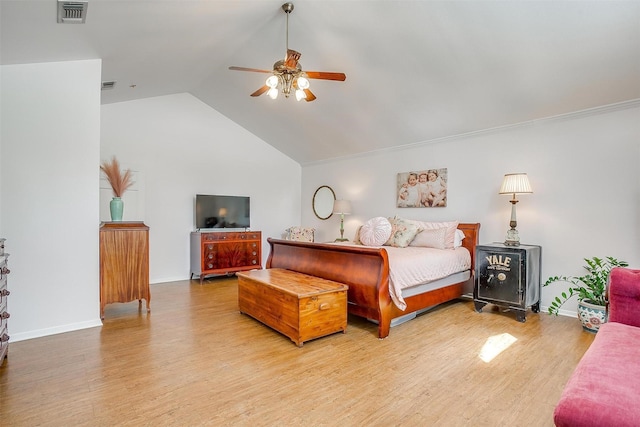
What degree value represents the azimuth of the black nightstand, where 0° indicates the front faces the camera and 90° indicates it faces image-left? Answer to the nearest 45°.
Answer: approximately 45°

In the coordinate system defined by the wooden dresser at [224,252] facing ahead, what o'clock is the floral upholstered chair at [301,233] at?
The floral upholstered chair is roughly at 10 o'clock from the wooden dresser.

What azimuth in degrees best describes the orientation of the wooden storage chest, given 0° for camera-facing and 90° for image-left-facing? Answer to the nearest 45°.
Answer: approximately 45°

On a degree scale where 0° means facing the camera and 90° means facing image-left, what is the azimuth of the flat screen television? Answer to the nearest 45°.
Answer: approximately 315°

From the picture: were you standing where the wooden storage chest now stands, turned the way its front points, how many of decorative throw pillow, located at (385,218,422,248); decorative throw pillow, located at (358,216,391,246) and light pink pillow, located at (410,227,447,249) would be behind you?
3

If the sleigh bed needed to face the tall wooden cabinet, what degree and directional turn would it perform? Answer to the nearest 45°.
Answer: approximately 45° to its right

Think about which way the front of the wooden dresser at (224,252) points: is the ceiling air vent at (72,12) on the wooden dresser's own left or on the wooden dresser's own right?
on the wooden dresser's own right

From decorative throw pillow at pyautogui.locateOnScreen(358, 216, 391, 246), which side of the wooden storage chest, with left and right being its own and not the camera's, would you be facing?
back
